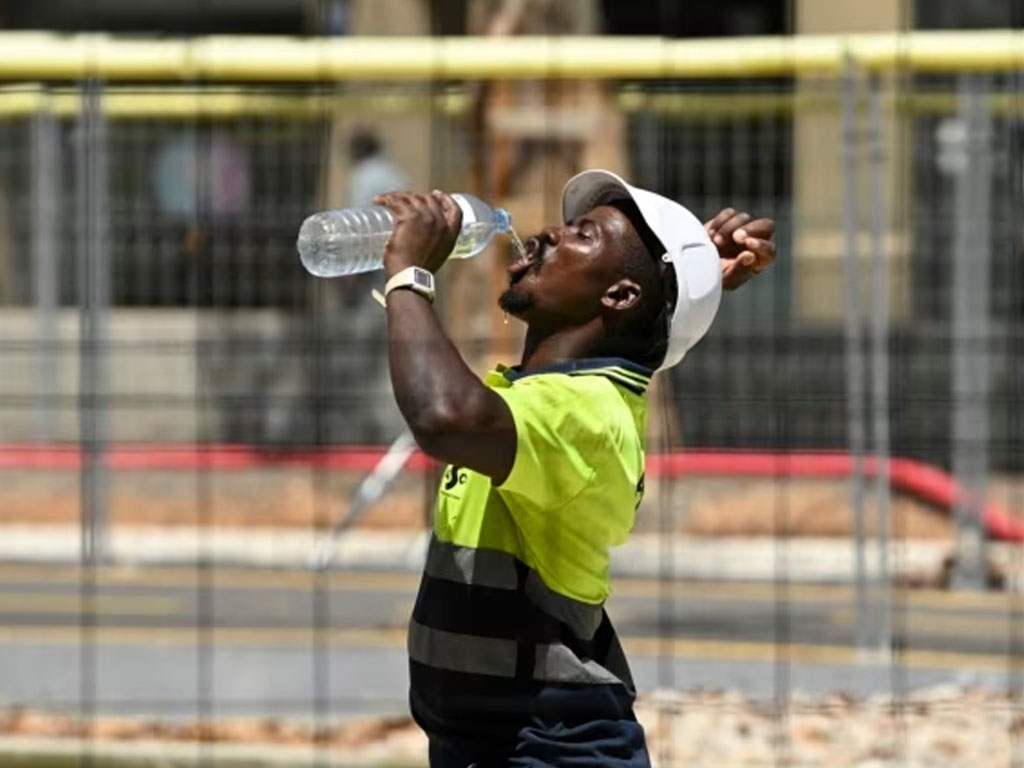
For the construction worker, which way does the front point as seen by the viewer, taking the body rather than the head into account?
to the viewer's left

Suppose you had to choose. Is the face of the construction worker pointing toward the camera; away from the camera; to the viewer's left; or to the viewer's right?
to the viewer's left
